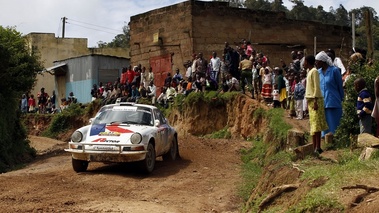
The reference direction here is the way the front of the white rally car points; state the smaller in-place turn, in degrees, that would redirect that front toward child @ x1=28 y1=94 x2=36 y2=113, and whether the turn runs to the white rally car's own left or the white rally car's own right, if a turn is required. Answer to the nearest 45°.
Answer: approximately 135° to the white rally car's own right

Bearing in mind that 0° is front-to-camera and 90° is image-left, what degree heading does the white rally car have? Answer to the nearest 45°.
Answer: approximately 45°

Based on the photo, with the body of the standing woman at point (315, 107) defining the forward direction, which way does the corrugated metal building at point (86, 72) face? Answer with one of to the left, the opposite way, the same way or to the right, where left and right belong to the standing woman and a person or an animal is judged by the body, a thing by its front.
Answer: to the left

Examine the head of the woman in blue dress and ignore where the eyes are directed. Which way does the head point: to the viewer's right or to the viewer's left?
to the viewer's left

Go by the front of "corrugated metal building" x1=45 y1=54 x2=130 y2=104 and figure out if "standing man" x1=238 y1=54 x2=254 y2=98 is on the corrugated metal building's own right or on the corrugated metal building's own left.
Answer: on the corrugated metal building's own left

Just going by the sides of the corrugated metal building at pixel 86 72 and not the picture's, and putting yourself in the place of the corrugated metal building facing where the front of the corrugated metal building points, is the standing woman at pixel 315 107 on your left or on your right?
on your left

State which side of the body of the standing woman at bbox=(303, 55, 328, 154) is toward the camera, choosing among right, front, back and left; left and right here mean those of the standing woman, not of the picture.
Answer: left

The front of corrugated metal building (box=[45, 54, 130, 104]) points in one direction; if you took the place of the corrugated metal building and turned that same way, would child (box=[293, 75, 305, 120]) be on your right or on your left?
on your left
